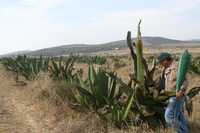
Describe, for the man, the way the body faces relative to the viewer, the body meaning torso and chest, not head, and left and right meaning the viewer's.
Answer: facing the viewer and to the left of the viewer

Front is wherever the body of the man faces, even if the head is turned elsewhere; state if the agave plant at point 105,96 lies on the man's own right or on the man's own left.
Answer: on the man's own right
